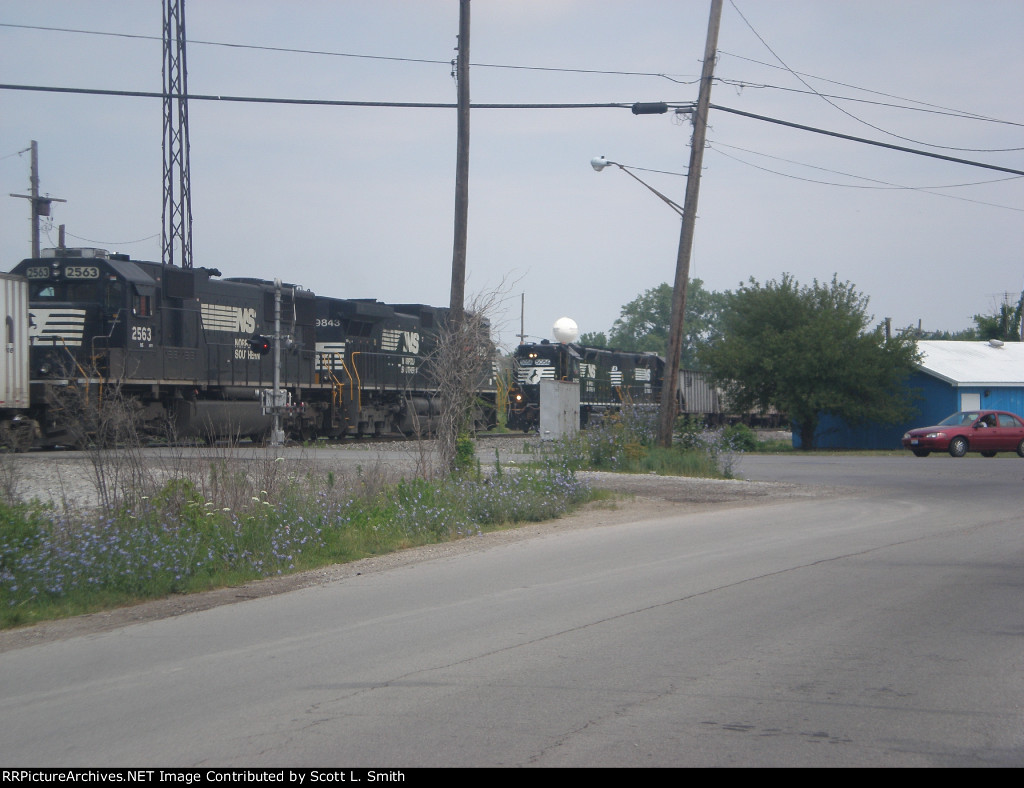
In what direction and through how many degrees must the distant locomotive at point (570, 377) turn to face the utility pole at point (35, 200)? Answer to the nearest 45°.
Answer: approximately 45° to its right

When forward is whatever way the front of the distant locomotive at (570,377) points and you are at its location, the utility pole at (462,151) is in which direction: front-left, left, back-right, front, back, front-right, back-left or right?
front-left

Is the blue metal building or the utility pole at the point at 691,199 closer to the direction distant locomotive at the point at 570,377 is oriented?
the utility pole

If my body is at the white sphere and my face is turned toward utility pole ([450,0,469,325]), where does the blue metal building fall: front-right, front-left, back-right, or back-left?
front-left

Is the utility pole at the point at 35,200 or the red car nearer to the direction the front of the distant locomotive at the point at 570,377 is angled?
the utility pole

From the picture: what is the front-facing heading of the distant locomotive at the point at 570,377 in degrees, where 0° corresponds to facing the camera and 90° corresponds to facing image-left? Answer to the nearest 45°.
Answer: approximately 45°

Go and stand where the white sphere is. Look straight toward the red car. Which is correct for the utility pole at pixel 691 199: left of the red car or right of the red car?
right
